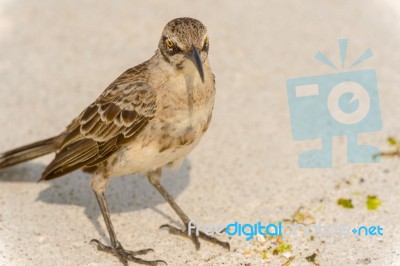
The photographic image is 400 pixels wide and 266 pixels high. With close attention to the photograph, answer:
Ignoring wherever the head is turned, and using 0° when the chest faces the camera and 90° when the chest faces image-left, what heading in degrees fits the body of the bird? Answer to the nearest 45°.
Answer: approximately 315°
